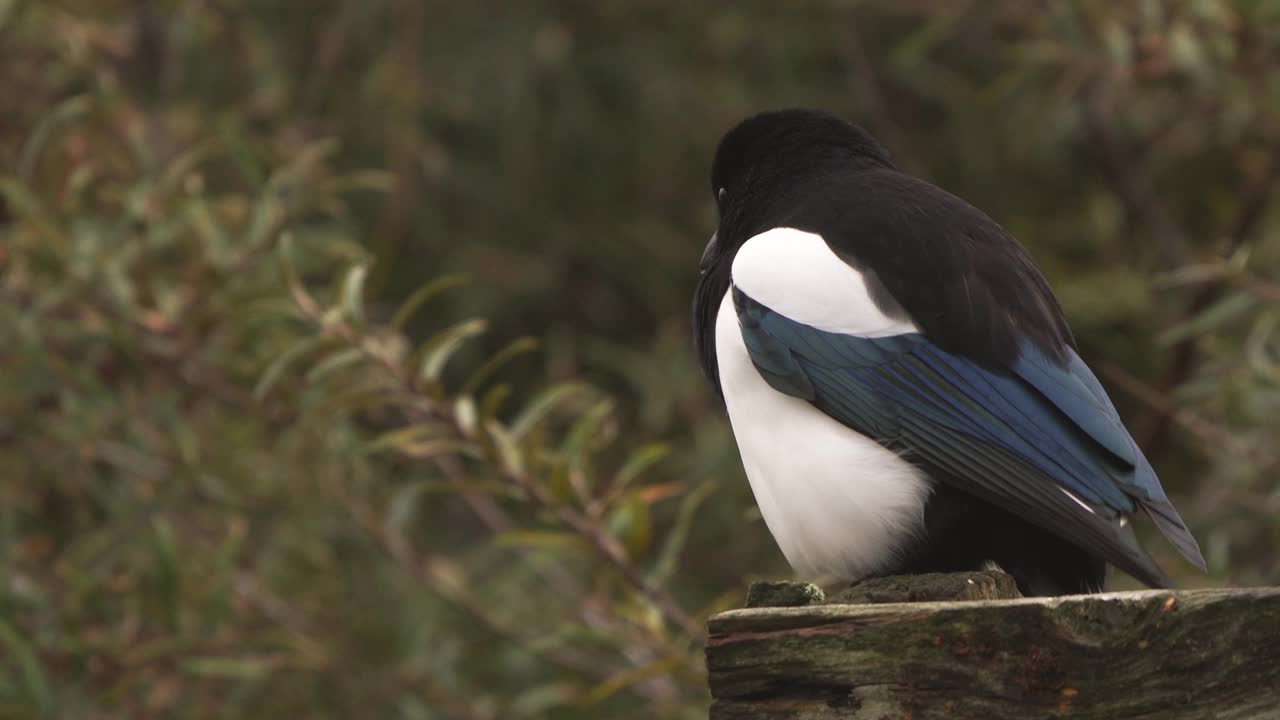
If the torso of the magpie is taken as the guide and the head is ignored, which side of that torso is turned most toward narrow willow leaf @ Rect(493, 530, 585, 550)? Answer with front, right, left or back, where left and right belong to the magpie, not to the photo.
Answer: front

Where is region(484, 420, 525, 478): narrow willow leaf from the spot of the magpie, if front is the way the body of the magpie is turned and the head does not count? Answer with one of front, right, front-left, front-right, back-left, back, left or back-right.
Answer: front

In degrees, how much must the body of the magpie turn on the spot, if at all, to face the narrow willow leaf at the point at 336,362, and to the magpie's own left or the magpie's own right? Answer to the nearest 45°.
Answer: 0° — it already faces it

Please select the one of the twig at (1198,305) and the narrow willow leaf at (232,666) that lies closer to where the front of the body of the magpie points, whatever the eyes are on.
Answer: the narrow willow leaf

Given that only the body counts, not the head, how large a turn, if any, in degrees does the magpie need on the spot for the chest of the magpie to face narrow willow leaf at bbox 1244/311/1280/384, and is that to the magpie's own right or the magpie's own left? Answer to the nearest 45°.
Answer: approximately 90° to the magpie's own right

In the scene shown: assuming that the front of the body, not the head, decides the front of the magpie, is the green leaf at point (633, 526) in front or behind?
in front

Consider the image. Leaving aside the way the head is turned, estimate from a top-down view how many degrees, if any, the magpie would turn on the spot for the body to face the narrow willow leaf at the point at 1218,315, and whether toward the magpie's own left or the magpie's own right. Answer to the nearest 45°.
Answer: approximately 90° to the magpie's own right

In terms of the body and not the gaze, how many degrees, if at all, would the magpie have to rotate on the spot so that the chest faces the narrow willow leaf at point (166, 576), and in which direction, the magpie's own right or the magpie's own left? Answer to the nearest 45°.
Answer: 0° — it already faces it

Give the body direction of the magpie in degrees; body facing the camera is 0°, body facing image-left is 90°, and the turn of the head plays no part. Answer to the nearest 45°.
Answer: approximately 135°

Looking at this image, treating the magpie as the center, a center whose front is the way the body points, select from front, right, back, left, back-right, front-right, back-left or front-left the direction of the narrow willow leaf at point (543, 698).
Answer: front

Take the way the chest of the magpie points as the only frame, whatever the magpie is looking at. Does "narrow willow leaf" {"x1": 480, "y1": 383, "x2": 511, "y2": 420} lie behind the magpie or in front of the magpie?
in front

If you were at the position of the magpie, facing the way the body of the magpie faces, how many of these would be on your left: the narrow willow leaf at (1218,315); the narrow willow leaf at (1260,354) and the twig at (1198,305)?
0
